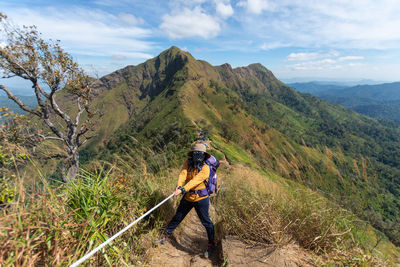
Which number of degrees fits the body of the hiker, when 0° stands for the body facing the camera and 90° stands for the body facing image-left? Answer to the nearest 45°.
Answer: approximately 45°
